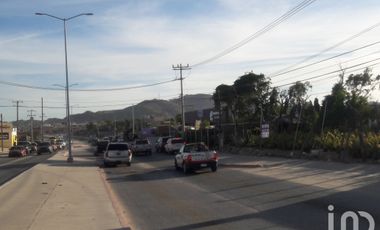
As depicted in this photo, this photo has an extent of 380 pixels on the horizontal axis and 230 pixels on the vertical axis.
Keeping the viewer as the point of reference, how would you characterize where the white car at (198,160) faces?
facing away from the viewer and to the left of the viewer
